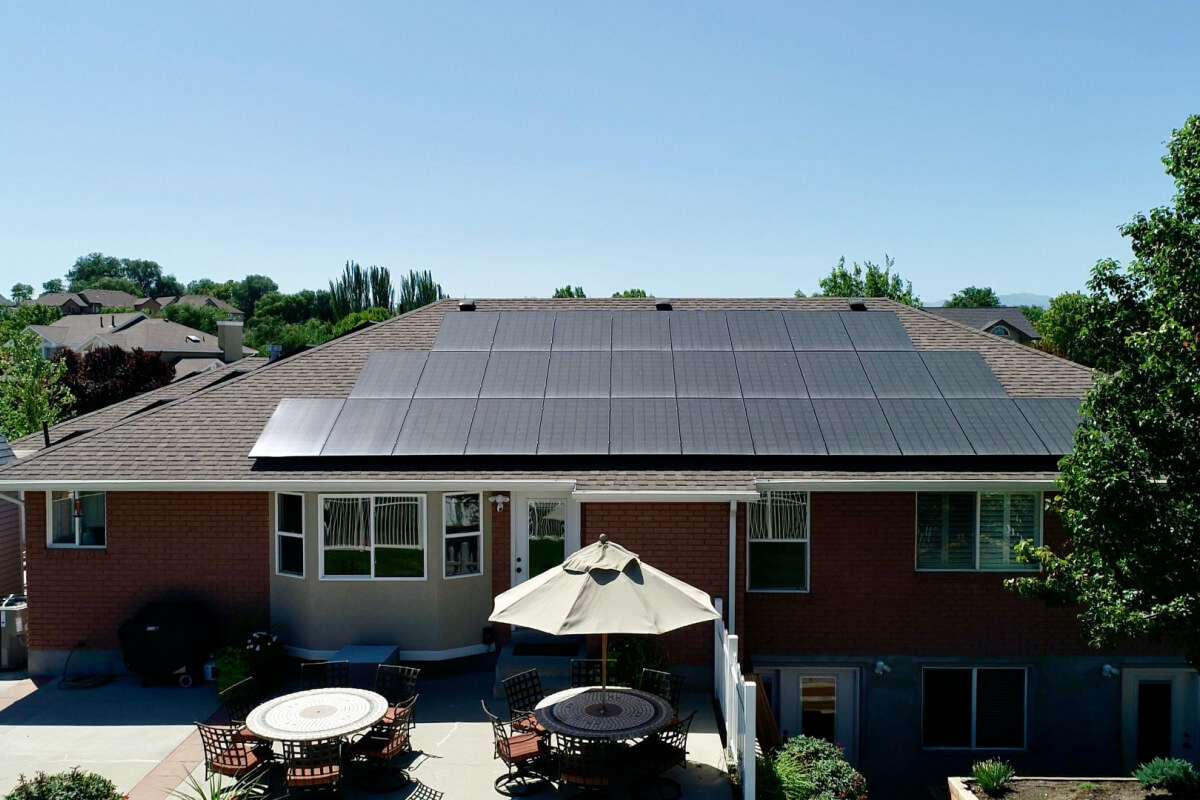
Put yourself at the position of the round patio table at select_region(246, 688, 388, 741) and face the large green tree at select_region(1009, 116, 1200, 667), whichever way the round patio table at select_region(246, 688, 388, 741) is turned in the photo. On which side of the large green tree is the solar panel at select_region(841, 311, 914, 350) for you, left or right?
left

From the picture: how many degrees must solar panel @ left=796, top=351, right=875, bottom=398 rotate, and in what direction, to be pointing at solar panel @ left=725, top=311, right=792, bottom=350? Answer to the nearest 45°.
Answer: approximately 135° to its right

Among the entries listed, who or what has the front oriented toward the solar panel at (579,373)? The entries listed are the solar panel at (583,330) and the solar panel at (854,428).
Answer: the solar panel at (583,330)

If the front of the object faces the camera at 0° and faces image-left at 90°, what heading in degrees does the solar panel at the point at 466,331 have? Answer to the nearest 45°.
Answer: approximately 0°

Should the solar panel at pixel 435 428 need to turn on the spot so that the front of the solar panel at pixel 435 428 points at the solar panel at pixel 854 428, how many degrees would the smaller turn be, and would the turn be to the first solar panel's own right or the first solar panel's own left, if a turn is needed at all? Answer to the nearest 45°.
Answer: approximately 90° to the first solar panel's own left

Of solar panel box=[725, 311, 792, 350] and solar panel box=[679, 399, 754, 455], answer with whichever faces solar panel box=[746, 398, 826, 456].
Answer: solar panel box=[725, 311, 792, 350]

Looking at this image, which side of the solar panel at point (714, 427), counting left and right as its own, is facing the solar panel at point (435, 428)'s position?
right

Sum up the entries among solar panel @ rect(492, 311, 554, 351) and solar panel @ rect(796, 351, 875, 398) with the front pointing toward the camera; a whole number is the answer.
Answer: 2
